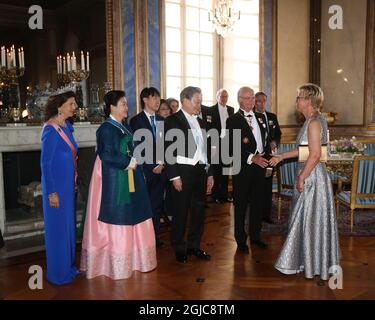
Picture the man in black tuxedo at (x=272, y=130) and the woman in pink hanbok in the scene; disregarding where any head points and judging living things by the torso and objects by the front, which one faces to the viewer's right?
the woman in pink hanbok

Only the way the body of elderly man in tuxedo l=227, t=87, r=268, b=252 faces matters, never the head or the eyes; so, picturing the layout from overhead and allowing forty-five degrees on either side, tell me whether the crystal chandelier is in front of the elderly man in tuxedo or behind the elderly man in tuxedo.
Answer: behind

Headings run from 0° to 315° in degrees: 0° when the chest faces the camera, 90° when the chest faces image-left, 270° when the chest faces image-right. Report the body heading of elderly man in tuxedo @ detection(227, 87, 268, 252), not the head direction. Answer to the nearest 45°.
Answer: approximately 315°

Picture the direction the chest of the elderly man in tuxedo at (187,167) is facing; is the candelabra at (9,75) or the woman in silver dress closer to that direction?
the woman in silver dress

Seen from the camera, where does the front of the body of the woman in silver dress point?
to the viewer's left

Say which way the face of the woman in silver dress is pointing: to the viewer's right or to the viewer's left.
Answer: to the viewer's left

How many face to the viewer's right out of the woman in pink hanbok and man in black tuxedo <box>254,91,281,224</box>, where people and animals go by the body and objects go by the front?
1
